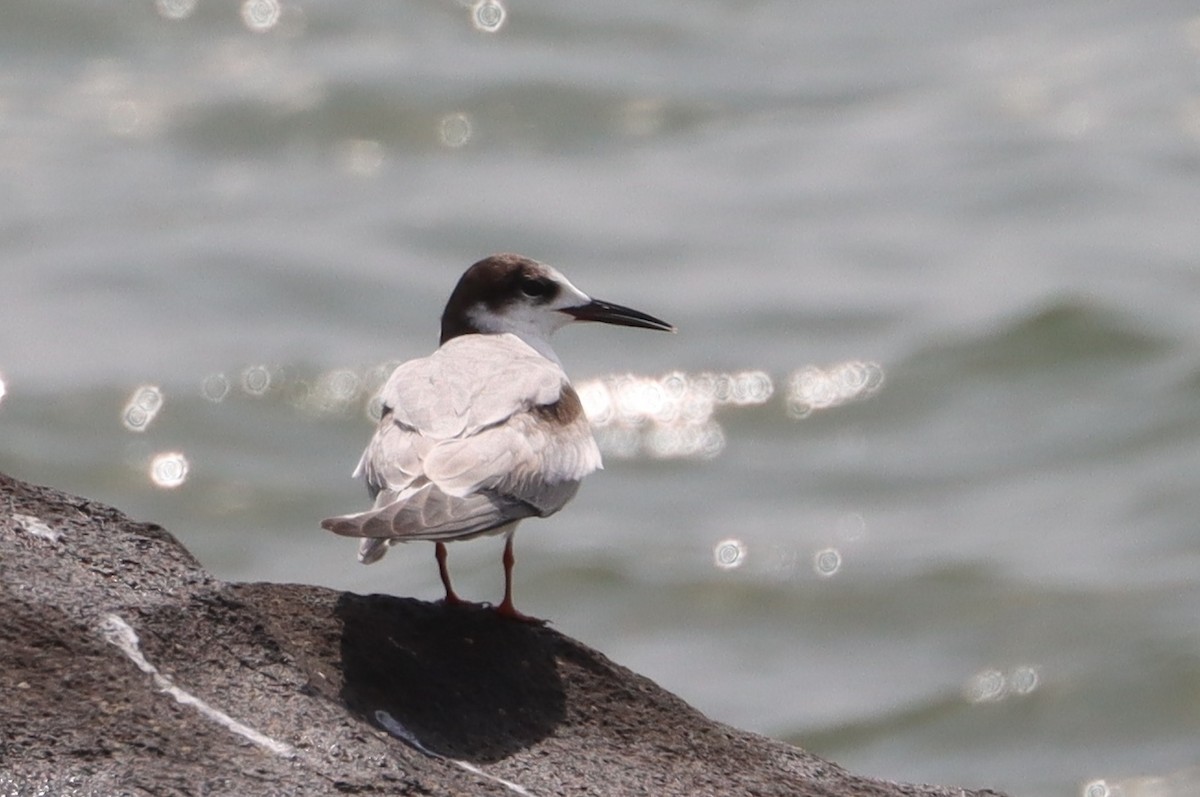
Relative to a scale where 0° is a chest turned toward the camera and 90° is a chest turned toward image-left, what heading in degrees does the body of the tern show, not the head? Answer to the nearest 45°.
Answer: approximately 225°
